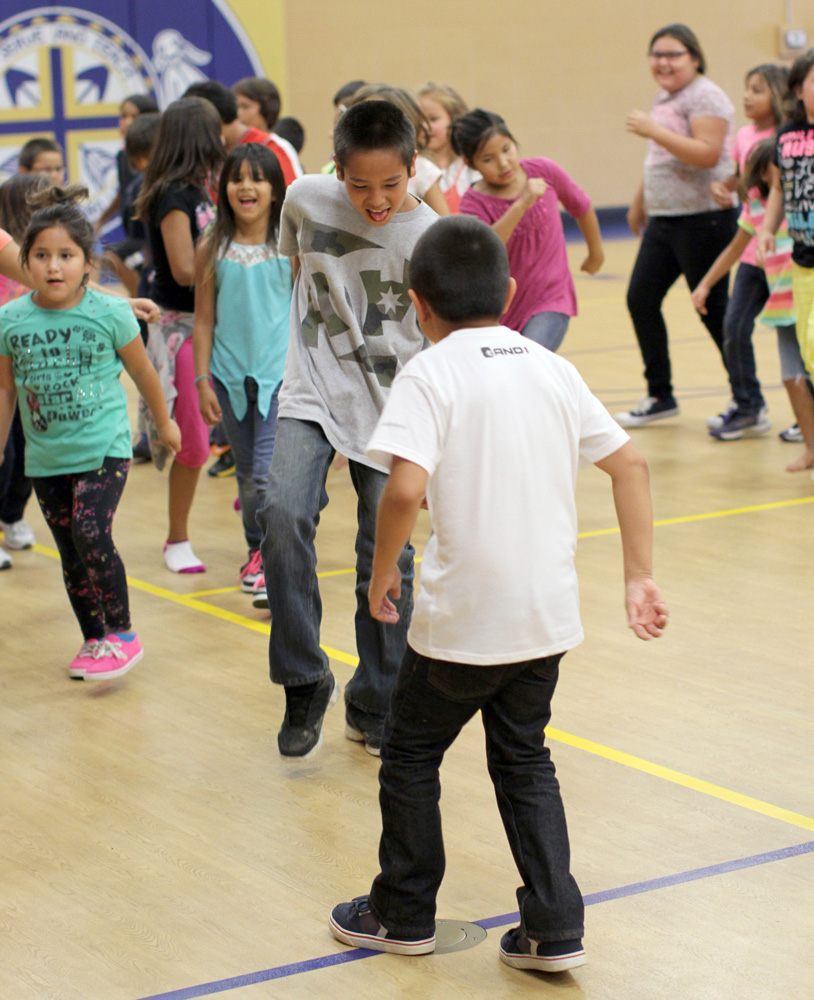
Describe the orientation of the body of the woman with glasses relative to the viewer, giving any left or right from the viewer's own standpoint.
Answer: facing the viewer and to the left of the viewer

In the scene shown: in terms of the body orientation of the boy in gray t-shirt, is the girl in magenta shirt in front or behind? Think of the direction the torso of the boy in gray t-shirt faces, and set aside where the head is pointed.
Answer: behind

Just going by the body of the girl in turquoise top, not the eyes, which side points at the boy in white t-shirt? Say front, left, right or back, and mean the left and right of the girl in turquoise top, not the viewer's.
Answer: front

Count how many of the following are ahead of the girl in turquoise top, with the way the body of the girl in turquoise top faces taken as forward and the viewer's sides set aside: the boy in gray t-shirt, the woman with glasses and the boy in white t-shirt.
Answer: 2

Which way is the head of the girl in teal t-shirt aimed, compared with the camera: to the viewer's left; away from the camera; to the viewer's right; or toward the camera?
toward the camera

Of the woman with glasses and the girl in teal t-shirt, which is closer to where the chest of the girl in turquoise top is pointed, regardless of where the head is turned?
the girl in teal t-shirt

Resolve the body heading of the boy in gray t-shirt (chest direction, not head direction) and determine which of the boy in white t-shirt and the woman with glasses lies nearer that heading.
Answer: the boy in white t-shirt

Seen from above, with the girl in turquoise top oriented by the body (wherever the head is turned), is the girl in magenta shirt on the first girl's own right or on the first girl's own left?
on the first girl's own left

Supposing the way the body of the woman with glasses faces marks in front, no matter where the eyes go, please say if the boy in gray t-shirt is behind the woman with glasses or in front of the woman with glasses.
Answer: in front

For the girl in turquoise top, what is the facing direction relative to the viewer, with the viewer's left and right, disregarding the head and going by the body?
facing the viewer

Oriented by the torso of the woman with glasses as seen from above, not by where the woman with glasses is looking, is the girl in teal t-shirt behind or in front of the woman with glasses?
in front

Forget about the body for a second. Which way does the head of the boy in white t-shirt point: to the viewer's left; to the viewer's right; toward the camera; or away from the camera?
away from the camera

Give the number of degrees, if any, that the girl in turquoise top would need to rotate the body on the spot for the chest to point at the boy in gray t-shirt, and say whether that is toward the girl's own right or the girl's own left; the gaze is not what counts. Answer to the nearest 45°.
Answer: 0° — they already face them

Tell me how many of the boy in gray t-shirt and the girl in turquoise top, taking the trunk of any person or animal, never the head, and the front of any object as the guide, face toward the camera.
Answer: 2

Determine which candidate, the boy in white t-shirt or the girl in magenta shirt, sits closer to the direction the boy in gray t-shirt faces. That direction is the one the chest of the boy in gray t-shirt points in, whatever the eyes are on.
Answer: the boy in white t-shirt

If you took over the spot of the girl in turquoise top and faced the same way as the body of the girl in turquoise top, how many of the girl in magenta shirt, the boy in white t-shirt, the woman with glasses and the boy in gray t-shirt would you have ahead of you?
2

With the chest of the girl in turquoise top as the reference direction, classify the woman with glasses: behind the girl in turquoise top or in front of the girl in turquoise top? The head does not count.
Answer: behind

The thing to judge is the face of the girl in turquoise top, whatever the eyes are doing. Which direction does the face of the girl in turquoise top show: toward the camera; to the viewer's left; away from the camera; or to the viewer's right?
toward the camera

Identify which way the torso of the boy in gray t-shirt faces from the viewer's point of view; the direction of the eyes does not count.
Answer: toward the camera
